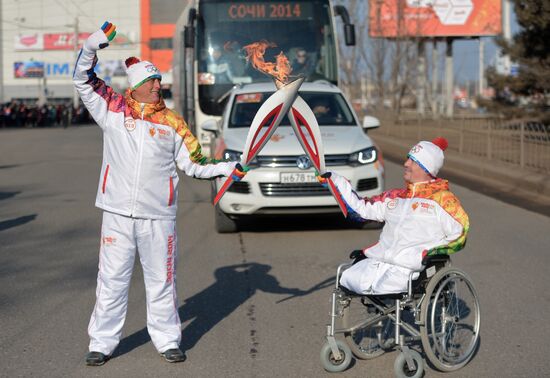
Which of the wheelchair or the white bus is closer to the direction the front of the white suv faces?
the wheelchair

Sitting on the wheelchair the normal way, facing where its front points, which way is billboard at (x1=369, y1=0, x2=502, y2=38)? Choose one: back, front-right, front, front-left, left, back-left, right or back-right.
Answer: back-right

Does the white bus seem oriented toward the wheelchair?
yes

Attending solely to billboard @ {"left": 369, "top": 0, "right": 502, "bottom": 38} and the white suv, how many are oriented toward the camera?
2

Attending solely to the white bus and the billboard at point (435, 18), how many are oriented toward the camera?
2

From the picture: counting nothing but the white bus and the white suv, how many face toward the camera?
2

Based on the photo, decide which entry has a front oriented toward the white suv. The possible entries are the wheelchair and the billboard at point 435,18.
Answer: the billboard

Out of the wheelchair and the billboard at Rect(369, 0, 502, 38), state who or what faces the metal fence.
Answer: the billboard

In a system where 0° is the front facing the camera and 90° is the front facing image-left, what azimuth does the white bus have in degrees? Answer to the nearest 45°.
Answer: approximately 0°
